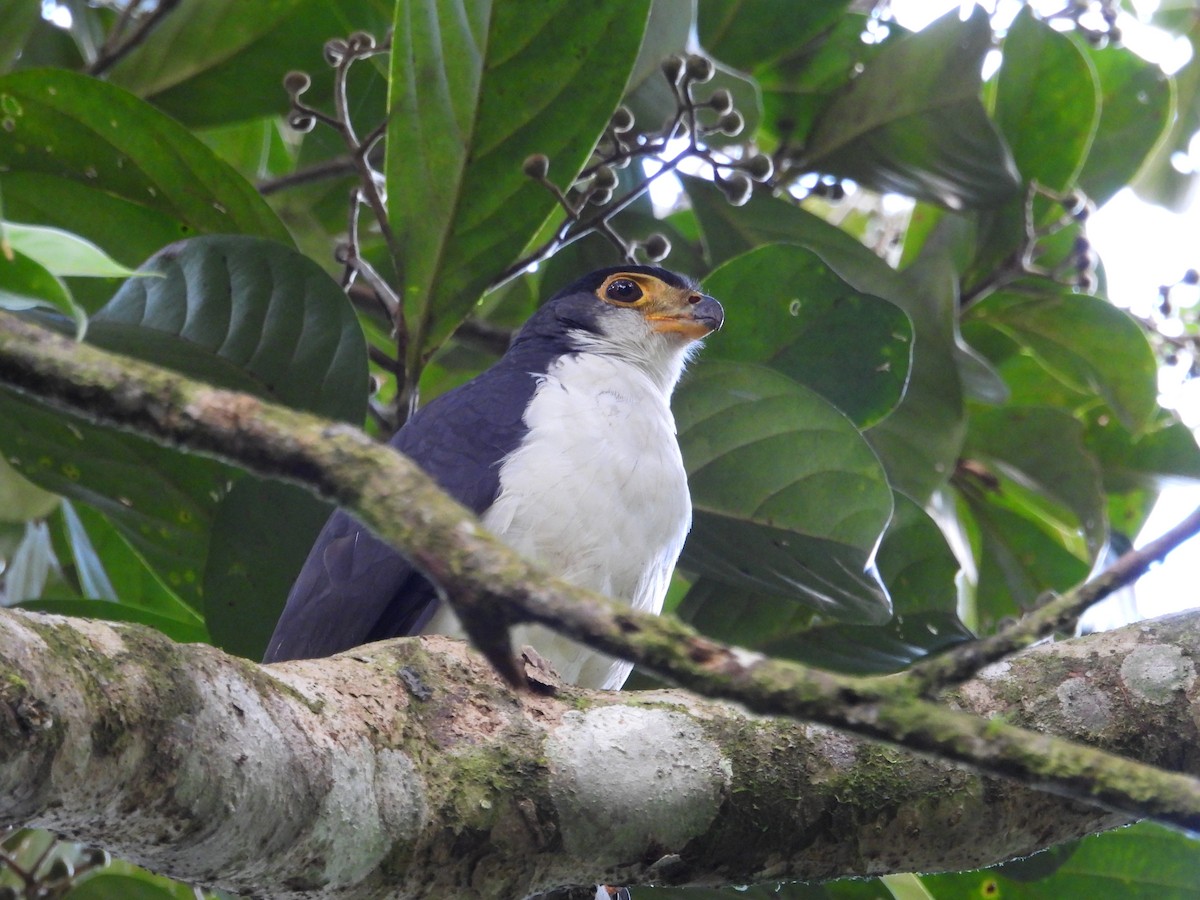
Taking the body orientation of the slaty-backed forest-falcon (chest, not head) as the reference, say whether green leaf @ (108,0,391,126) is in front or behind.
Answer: behind

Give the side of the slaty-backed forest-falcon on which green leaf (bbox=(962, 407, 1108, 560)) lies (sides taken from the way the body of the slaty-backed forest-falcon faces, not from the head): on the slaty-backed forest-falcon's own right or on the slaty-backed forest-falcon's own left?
on the slaty-backed forest-falcon's own left

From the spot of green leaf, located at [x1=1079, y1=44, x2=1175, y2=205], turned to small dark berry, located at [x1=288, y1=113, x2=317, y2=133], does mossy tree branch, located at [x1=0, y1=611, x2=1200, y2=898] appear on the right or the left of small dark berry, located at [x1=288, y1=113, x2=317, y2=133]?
left

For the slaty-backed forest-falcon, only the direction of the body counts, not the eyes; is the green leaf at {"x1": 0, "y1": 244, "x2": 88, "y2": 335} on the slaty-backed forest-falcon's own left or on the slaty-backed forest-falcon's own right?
on the slaty-backed forest-falcon's own right

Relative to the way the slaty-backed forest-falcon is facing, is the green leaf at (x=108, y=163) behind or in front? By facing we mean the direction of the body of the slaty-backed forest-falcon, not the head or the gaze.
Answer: behind

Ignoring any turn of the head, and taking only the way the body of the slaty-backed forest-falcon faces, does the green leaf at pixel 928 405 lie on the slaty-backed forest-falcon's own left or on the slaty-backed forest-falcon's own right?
on the slaty-backed forest-falcon's own left
